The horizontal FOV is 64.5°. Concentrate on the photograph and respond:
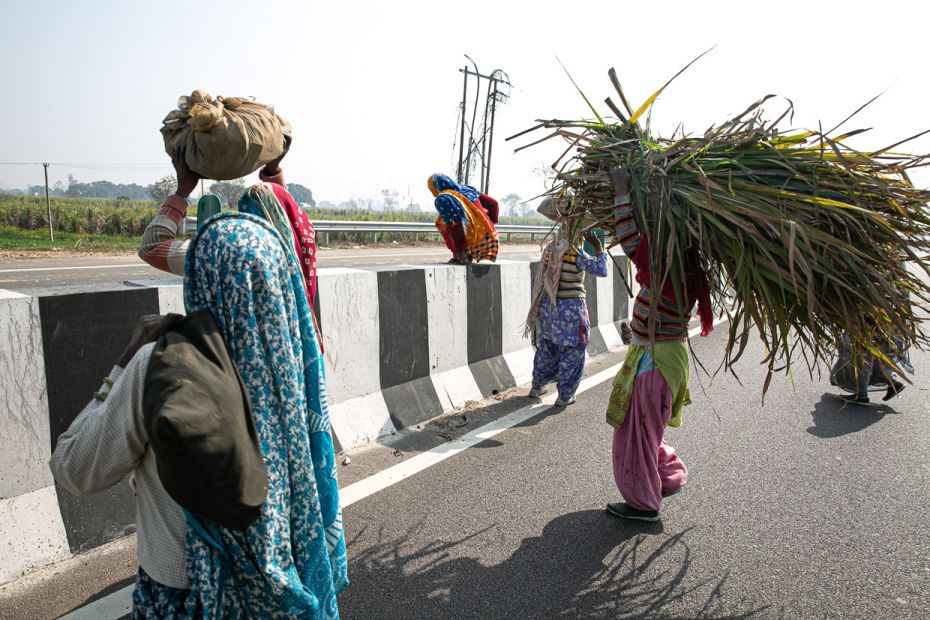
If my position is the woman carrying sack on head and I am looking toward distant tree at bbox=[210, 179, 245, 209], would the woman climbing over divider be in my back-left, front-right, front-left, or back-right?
front-right

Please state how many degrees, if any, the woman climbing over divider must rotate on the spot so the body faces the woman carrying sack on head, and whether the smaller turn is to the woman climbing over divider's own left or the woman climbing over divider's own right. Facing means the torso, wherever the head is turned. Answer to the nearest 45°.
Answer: approximately 45° to the woman climbing over divider's own left

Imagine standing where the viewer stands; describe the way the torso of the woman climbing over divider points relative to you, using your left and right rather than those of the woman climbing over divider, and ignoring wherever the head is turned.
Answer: facing the viewer and to the left of the viewer

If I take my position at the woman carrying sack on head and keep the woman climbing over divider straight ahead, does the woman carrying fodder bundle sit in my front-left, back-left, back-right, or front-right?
front-right

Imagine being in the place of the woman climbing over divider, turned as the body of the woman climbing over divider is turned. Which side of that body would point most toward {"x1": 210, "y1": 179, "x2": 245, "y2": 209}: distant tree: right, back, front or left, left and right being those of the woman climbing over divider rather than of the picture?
right
